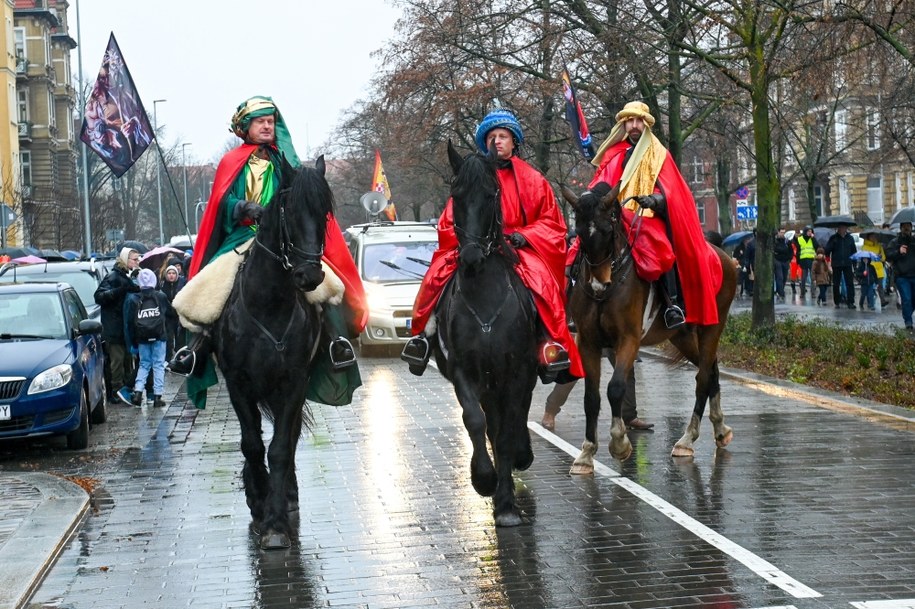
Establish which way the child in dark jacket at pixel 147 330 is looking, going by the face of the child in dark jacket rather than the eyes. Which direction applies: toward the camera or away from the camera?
away from the camera

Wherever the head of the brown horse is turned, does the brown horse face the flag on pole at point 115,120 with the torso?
no

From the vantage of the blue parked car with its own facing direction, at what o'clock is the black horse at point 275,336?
The black horse is roughly at 10 o'clock from the blue parked car.

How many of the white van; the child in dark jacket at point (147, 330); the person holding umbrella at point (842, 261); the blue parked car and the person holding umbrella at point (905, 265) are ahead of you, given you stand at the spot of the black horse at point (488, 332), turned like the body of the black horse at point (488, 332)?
0

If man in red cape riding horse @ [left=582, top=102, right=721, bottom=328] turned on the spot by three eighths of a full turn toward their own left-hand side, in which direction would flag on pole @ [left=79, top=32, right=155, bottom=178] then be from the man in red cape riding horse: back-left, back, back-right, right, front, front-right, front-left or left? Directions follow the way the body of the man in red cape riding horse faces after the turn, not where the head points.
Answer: back-left

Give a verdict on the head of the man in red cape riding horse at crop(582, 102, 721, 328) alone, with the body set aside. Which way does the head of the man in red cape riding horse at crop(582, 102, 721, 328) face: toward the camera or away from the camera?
toward the camera

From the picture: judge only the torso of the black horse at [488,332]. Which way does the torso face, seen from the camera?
toward the camera

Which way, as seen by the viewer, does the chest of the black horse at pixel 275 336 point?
toward the camera

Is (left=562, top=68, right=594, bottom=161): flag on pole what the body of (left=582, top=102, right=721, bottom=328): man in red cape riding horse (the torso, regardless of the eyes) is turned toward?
no

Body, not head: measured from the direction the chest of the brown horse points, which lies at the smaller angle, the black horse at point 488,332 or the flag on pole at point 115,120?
the black horse

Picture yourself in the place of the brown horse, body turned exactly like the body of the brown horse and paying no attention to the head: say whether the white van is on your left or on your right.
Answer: on your right

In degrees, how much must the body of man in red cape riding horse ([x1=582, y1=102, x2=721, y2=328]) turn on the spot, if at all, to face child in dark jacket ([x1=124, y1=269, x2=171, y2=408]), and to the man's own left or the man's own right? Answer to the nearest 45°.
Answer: approximately 90° to the man's own right

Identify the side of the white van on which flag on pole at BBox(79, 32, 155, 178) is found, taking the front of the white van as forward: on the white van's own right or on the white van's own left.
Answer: on the white van's own right

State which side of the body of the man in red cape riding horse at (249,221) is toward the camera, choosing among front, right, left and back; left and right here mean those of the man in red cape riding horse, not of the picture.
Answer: front

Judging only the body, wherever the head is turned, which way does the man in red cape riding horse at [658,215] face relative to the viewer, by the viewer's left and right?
facing the viewer and to the left of the viewer

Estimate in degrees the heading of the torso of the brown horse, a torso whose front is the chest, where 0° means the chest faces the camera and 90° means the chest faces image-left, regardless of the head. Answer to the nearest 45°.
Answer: approximately 45°
